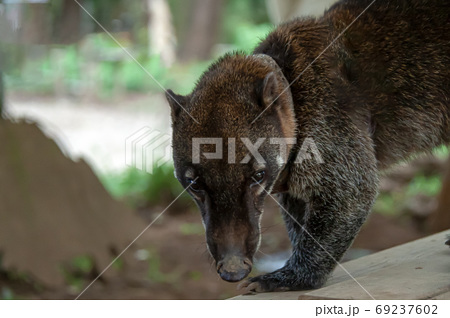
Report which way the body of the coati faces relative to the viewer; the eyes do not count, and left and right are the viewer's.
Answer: facing the viewer and to the left of the viewer

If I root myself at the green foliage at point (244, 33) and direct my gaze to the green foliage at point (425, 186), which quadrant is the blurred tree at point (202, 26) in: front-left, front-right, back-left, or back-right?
back-right

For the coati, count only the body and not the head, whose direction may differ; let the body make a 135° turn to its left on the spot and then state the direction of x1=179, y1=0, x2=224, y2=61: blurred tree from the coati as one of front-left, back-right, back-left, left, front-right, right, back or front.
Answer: left

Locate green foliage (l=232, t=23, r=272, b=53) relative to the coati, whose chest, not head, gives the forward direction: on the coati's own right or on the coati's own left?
on the coati's own right

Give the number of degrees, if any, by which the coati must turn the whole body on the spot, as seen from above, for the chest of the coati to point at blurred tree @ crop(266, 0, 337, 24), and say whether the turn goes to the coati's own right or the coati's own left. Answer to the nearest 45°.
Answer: approximately 135° to the coati's own right

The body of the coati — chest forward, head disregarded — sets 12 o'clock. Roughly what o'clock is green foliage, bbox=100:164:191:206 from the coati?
The green foliage is roughly at 4 o'clock from the coati.

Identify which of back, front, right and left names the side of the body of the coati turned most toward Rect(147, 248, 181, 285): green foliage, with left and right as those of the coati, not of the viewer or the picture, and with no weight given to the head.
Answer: right
